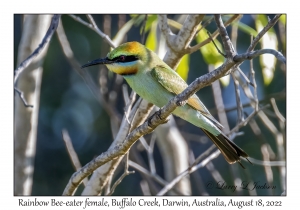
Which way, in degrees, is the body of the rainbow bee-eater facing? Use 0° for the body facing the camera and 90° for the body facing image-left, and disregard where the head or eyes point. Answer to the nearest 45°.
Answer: approximately 90°

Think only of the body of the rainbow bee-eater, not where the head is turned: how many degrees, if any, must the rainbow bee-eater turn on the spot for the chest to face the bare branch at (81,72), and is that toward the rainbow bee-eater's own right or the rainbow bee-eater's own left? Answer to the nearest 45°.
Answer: approximately 45° to the rainbow bee-eater's own right
